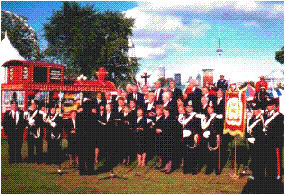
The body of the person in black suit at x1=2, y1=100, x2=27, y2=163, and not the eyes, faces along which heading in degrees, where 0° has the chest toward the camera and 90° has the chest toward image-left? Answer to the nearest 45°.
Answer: approximately 0°

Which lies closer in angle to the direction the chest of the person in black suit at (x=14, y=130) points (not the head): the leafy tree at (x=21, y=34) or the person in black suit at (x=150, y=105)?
the person in black suit

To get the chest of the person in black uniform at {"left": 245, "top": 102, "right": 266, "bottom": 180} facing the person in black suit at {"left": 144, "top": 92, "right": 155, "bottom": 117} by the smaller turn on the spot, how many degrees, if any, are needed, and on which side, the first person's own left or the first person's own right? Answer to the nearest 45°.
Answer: approximately 90° to the first person's own right

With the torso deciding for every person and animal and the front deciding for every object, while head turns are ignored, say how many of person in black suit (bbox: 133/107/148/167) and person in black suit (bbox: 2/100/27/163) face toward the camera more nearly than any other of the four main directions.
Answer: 2

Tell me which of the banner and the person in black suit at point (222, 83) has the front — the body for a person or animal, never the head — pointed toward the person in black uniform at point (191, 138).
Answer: the person in black suit at point (222, 83)

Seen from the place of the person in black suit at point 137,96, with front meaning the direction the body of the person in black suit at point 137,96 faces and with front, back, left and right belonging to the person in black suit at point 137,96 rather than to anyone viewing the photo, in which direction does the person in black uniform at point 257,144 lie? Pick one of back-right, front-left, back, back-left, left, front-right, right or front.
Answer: front-left
